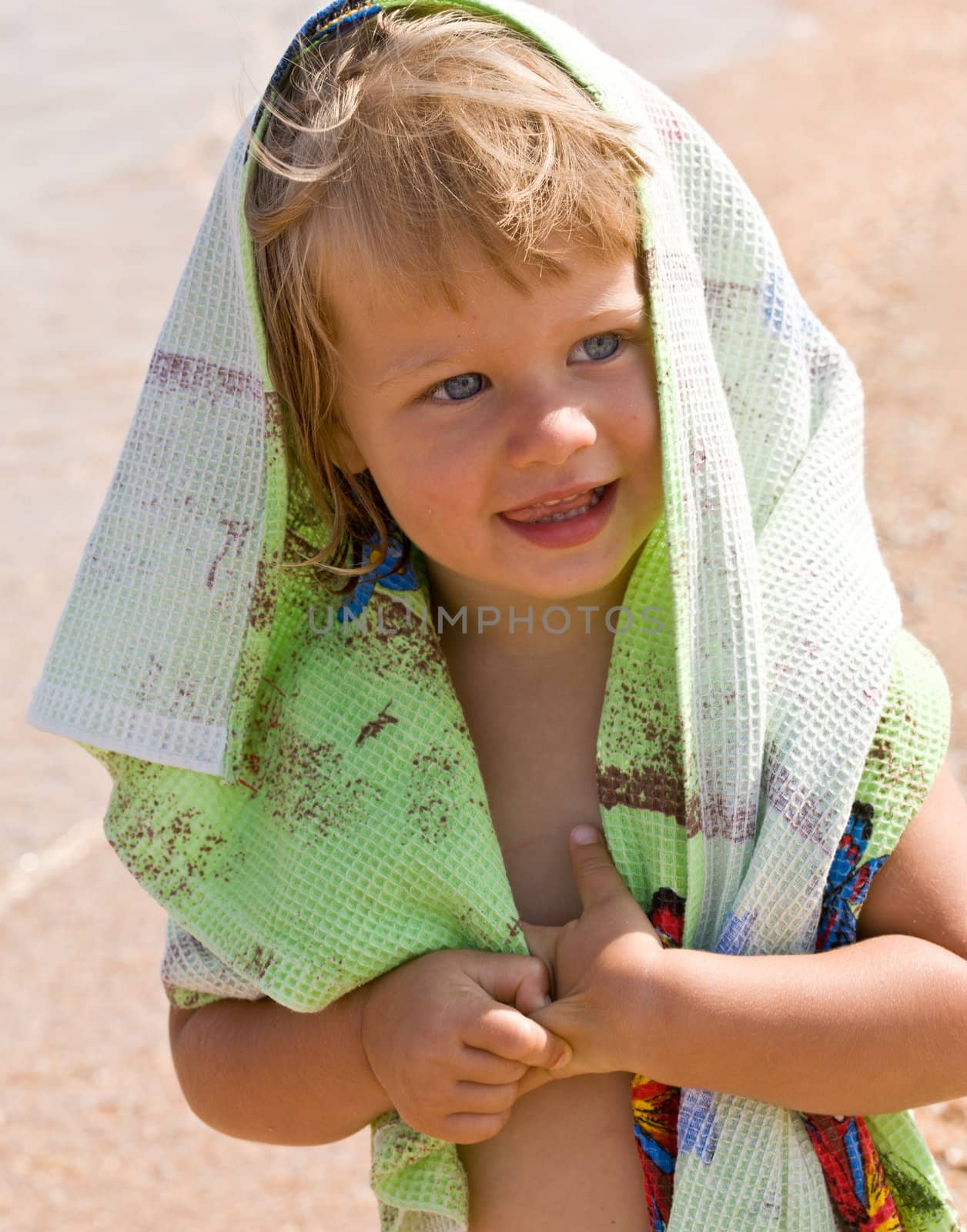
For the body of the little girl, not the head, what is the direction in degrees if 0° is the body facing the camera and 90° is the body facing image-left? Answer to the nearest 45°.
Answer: approximately 0°
